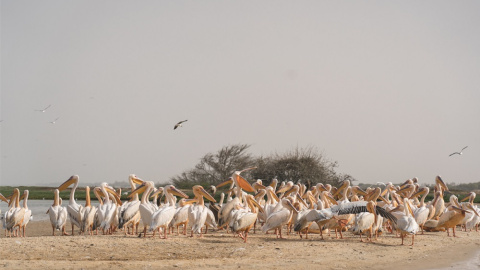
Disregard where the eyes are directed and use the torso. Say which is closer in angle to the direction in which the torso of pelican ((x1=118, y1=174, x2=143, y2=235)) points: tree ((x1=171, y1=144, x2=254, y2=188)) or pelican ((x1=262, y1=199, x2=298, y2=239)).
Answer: the pelican

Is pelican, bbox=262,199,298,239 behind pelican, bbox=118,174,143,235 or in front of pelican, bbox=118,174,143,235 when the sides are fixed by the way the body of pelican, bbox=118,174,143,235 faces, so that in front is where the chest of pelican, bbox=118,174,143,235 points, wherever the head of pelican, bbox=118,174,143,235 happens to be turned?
in front

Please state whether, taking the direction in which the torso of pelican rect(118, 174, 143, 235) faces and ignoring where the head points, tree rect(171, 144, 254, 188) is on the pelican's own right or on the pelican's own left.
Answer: on the pelican's own left
